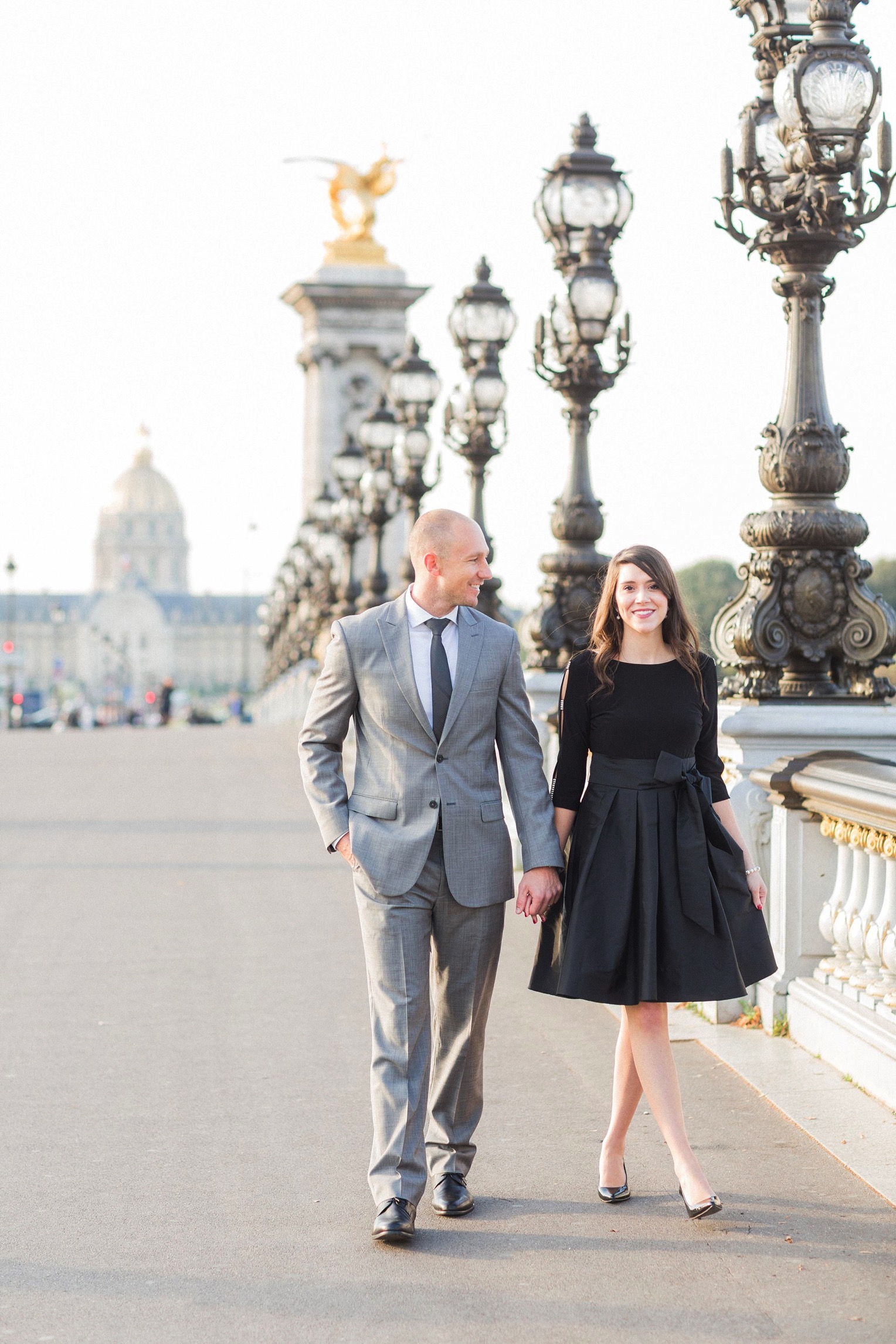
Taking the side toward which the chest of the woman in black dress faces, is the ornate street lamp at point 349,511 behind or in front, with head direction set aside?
behind

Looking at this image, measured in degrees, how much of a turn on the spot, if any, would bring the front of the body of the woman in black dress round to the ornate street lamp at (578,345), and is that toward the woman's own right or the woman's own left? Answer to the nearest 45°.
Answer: approximately 180°

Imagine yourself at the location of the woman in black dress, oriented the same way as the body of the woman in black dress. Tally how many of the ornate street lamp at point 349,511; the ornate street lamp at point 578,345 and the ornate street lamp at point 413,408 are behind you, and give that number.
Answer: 3

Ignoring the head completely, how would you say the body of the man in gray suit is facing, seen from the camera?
toward the camera

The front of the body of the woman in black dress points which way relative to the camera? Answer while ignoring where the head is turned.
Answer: toward the camera

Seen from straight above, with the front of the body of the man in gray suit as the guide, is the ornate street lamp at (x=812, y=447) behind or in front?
behind

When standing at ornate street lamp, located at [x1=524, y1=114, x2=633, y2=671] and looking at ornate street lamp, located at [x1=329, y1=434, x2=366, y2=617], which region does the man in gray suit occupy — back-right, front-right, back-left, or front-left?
back-left

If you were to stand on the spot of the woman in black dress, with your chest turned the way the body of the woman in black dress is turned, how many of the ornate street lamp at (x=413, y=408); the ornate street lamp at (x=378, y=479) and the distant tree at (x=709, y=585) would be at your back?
3

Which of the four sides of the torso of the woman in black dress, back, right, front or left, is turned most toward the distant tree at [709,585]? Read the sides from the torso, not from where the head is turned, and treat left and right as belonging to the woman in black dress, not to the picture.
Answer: back

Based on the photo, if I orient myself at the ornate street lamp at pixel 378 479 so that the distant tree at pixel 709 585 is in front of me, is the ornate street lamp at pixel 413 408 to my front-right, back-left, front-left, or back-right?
back-right

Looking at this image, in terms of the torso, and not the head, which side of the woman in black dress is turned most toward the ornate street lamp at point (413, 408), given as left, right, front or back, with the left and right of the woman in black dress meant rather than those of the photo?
back

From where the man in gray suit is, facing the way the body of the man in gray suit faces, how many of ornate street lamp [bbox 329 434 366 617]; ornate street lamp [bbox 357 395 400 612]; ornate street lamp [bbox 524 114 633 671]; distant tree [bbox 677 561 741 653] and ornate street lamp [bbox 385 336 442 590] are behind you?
5
